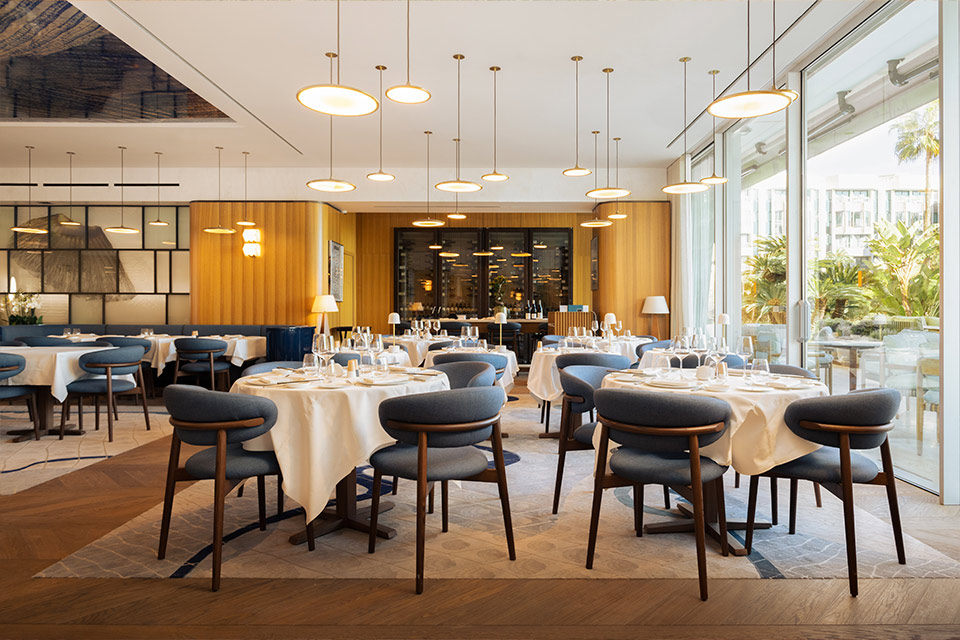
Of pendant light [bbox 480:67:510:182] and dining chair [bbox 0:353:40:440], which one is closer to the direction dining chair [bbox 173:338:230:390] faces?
the pendant light

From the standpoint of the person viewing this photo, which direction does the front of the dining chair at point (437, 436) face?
facing away from the viewer and to the left of the viewer

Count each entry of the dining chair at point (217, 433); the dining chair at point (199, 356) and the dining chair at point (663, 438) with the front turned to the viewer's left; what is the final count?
0

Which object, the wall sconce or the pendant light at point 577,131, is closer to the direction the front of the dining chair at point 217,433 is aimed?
the pendant light

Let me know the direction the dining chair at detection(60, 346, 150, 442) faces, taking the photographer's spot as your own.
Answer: facing away from the viewer and to the left of the viewer

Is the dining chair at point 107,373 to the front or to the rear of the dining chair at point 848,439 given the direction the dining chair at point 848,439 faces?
to the front

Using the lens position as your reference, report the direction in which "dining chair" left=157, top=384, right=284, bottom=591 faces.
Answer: facing away from the viewer and to the right of the viewer

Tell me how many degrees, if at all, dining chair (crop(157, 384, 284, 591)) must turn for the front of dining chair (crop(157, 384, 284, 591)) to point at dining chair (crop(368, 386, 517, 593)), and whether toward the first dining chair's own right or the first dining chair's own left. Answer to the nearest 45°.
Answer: approximately 45° to the first dining chair's own right

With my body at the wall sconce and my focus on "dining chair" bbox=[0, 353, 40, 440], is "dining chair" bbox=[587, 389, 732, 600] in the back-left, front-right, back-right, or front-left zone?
front-left

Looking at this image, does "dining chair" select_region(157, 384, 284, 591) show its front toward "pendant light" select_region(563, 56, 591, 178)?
yes

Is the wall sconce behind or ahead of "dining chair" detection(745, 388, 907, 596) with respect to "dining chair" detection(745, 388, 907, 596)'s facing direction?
ahead

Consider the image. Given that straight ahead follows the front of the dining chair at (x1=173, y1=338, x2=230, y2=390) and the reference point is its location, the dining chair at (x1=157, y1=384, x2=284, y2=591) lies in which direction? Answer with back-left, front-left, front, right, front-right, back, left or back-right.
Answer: back-right

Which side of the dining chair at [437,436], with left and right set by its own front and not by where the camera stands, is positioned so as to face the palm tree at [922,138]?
right

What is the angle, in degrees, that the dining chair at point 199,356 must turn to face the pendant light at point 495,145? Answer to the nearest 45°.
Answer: approximately 90° to its right

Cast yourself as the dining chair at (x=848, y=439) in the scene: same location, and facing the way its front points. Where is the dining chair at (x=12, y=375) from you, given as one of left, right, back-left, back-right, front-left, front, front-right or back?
front-left

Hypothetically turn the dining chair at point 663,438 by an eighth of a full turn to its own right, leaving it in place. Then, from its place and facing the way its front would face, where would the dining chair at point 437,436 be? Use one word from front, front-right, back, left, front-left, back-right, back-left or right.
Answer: back

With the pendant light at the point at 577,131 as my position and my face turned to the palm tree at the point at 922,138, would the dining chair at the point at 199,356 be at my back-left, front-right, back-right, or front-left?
back-left

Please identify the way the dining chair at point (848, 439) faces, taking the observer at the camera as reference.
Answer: facing away from the viewer and to the left of the viewer

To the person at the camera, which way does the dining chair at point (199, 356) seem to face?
facing away from the viewer and to the right of the viewer

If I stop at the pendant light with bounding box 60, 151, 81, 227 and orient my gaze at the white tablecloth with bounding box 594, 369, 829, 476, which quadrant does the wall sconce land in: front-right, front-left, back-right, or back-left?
front-left

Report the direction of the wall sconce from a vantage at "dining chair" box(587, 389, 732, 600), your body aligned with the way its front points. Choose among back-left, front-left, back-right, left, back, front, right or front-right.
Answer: left

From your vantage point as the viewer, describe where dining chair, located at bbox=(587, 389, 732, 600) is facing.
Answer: facing away from the viewer and to the right of the viewer
